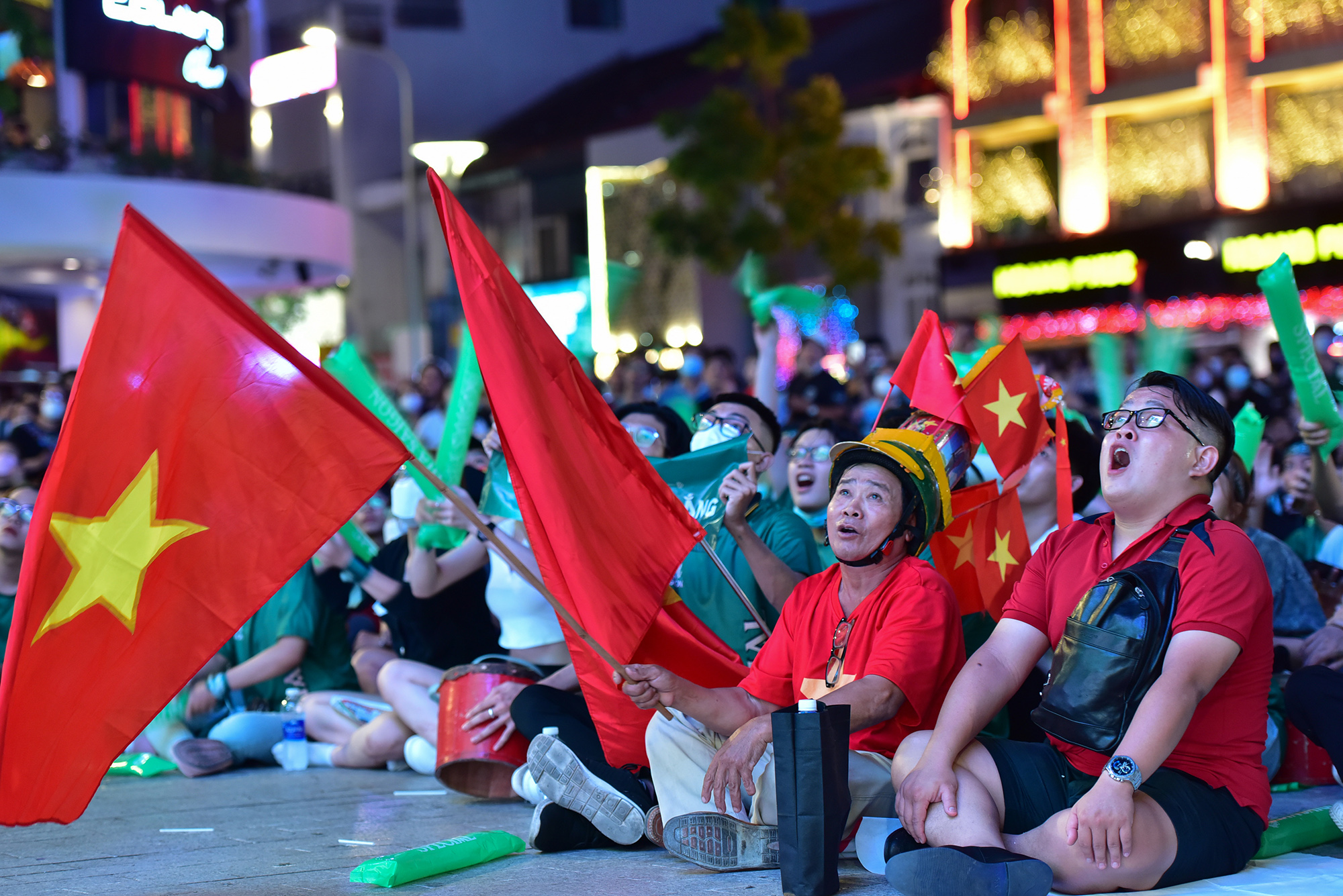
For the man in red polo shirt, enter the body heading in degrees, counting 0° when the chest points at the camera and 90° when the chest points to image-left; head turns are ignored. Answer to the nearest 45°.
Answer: approximately 45°

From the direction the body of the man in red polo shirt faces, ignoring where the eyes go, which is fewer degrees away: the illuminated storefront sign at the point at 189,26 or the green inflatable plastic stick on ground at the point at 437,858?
the green inflatable plastic stick on ground

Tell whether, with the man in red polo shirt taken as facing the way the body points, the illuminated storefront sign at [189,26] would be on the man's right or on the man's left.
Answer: on the man's right

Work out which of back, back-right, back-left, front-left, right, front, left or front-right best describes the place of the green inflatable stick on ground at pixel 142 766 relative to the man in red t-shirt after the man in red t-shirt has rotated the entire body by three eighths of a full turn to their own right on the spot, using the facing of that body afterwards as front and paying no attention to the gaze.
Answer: front-left

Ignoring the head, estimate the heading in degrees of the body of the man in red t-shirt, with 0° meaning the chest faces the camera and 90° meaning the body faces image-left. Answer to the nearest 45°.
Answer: approximately 45°

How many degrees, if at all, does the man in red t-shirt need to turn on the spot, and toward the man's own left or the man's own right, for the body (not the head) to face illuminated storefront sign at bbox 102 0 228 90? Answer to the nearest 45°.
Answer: approximately 90° to the man's own right

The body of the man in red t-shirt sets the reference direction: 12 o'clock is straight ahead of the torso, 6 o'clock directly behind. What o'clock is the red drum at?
The red drum is roughly at 3 o'clock from the man in red t-shirt.

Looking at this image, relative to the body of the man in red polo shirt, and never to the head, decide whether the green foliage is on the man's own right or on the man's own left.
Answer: on the man's own right

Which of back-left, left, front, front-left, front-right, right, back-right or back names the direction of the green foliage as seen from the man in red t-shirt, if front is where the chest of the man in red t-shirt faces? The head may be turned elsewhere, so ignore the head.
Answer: back-right
